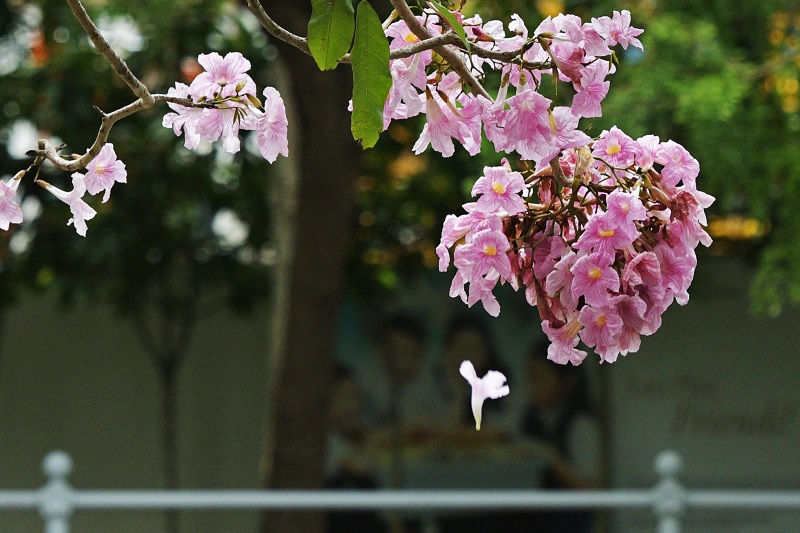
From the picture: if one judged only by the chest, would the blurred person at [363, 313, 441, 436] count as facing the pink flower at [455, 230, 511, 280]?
yes

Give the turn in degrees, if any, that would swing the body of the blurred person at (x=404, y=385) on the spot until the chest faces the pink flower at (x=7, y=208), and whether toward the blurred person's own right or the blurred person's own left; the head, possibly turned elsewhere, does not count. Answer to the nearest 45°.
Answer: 0° — they already face it

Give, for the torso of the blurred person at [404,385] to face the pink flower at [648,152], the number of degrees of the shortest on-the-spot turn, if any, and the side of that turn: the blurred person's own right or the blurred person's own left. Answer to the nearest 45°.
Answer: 0° — they already face it

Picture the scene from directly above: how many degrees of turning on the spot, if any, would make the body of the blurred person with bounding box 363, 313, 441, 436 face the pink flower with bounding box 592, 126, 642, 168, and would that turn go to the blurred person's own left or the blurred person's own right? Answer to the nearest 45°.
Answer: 0° — they already face it
